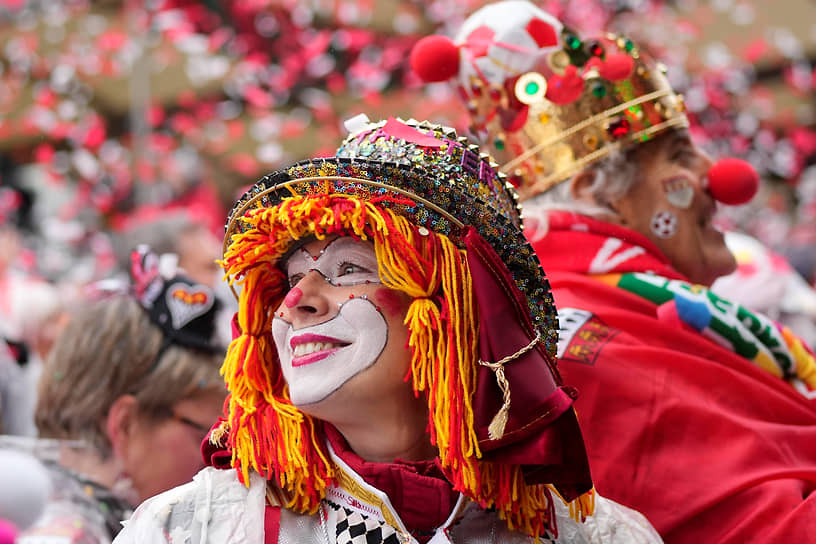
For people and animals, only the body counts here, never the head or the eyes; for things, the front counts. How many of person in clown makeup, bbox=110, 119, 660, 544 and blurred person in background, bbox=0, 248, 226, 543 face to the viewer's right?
1

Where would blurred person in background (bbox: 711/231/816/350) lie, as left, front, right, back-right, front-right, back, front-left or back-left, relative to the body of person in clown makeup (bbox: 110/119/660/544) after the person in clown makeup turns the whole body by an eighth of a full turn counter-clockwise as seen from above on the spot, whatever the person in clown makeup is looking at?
back-left

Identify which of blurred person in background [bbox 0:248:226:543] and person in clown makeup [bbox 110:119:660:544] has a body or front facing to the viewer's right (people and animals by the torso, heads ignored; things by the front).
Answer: the blurred person in background

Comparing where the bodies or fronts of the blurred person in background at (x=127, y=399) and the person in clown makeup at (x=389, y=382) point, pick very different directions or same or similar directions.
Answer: very different directions

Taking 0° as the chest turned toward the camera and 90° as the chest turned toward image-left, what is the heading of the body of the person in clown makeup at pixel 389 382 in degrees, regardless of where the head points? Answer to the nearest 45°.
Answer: approximately 45°

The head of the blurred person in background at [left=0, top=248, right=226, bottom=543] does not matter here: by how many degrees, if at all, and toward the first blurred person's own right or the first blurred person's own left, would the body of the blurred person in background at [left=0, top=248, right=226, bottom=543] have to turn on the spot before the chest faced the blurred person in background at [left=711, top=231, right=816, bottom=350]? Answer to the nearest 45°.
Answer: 0° — they already face them

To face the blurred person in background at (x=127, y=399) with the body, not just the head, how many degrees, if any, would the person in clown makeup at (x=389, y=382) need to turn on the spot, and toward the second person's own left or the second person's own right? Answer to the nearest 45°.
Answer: approximately 90° to the second person's own right

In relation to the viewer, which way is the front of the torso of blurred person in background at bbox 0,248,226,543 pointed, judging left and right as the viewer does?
facing to the right of the viewer

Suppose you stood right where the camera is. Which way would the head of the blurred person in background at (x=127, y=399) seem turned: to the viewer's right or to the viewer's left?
to the viewer's right

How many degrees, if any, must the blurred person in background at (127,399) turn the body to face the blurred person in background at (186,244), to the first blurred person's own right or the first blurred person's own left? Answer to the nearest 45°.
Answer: approximately 90° to the first blurred person's own left
